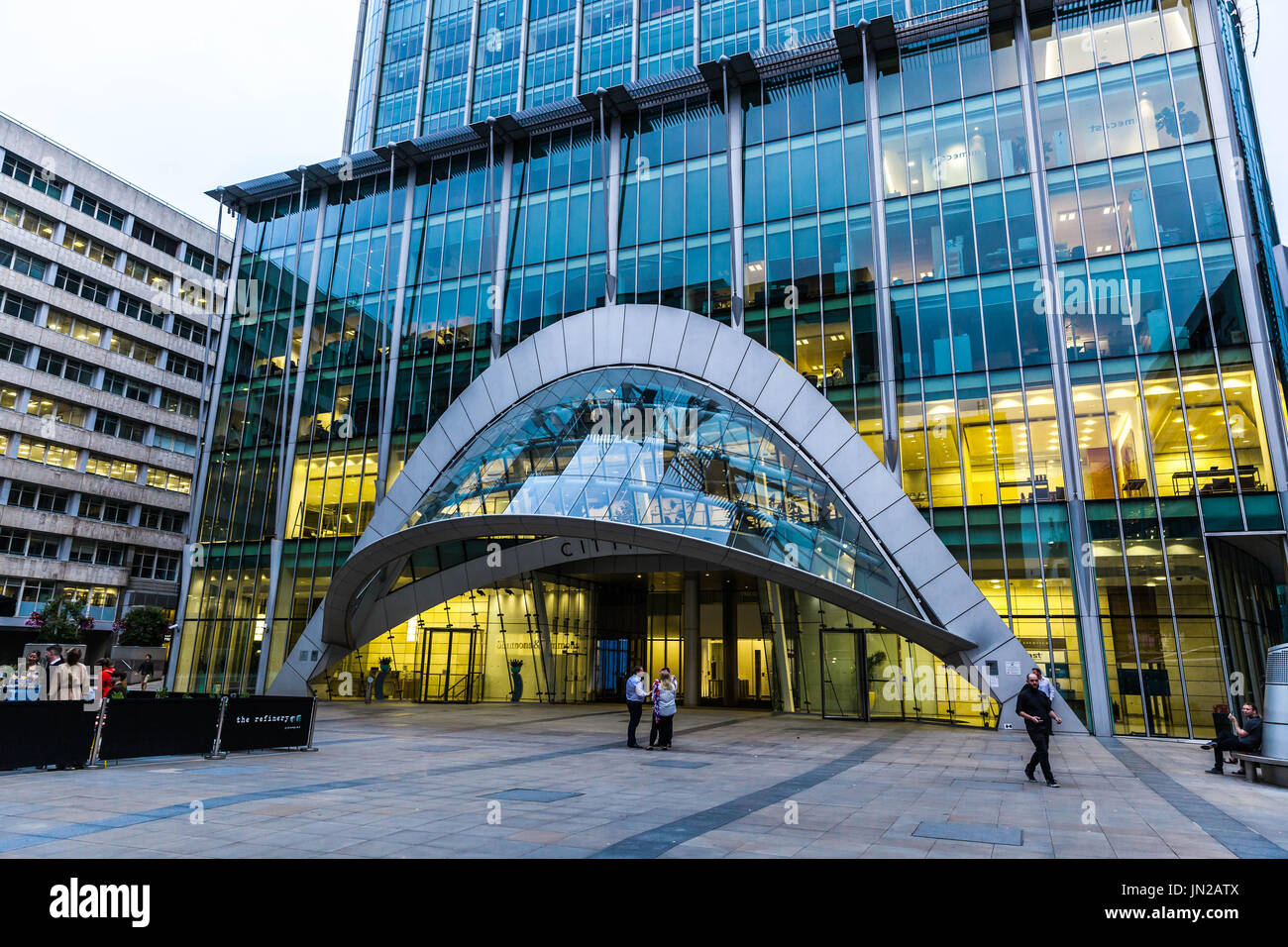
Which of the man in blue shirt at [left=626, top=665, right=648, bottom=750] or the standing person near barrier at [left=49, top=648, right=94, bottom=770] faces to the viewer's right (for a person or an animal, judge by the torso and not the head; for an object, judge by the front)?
the man in blue shirt

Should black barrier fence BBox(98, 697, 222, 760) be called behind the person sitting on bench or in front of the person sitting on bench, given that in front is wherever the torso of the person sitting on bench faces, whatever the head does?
in front

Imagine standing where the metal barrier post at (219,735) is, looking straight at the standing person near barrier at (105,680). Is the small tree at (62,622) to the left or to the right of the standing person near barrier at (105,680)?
right

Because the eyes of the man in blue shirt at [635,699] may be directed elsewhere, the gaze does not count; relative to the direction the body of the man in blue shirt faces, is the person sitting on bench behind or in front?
in front

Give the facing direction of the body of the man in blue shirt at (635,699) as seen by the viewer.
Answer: to the viewer's right

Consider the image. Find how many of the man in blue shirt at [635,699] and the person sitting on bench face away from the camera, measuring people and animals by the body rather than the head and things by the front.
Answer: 0

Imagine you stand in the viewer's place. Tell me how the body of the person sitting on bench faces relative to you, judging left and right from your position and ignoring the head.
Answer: facing to the left of the viewer

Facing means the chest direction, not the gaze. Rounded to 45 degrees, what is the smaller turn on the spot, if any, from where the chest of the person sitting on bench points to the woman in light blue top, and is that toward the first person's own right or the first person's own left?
0° — they already face them

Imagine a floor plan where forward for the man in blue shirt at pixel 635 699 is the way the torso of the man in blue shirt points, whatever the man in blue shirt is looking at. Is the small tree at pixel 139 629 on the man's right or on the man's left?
on the man's left

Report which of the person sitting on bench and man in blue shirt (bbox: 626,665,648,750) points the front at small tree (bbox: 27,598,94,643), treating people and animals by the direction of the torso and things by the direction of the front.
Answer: the person sitting on bench

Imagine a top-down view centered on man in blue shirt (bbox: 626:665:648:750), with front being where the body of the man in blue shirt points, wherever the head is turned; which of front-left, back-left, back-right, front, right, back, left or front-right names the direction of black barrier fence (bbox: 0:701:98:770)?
back-right
